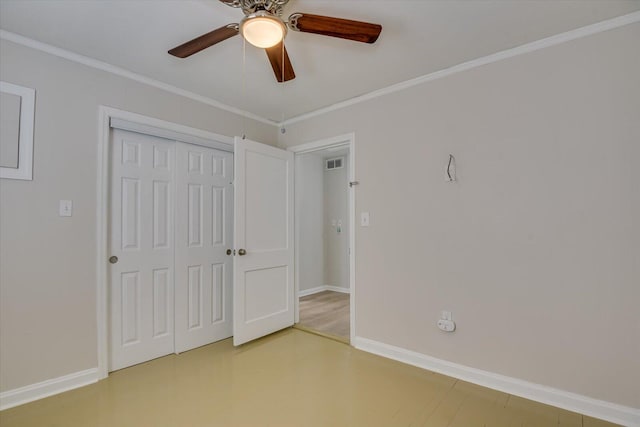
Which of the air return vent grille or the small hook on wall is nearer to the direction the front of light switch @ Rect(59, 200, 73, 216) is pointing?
the small hook on wall

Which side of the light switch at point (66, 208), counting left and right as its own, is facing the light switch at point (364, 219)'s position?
left

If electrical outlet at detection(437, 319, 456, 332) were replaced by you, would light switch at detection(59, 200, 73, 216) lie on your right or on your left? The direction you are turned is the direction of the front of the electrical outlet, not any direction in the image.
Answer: on your right

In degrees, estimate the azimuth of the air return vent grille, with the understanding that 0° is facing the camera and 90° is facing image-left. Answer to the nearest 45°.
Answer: approximately 45°

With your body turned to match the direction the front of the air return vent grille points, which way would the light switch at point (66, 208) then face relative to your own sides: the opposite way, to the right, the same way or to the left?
to the left

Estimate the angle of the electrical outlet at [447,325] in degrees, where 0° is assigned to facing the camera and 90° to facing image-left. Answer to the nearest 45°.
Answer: approximately 0°

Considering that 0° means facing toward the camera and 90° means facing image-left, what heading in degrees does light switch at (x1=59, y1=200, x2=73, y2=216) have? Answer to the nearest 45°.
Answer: approximately 0°
